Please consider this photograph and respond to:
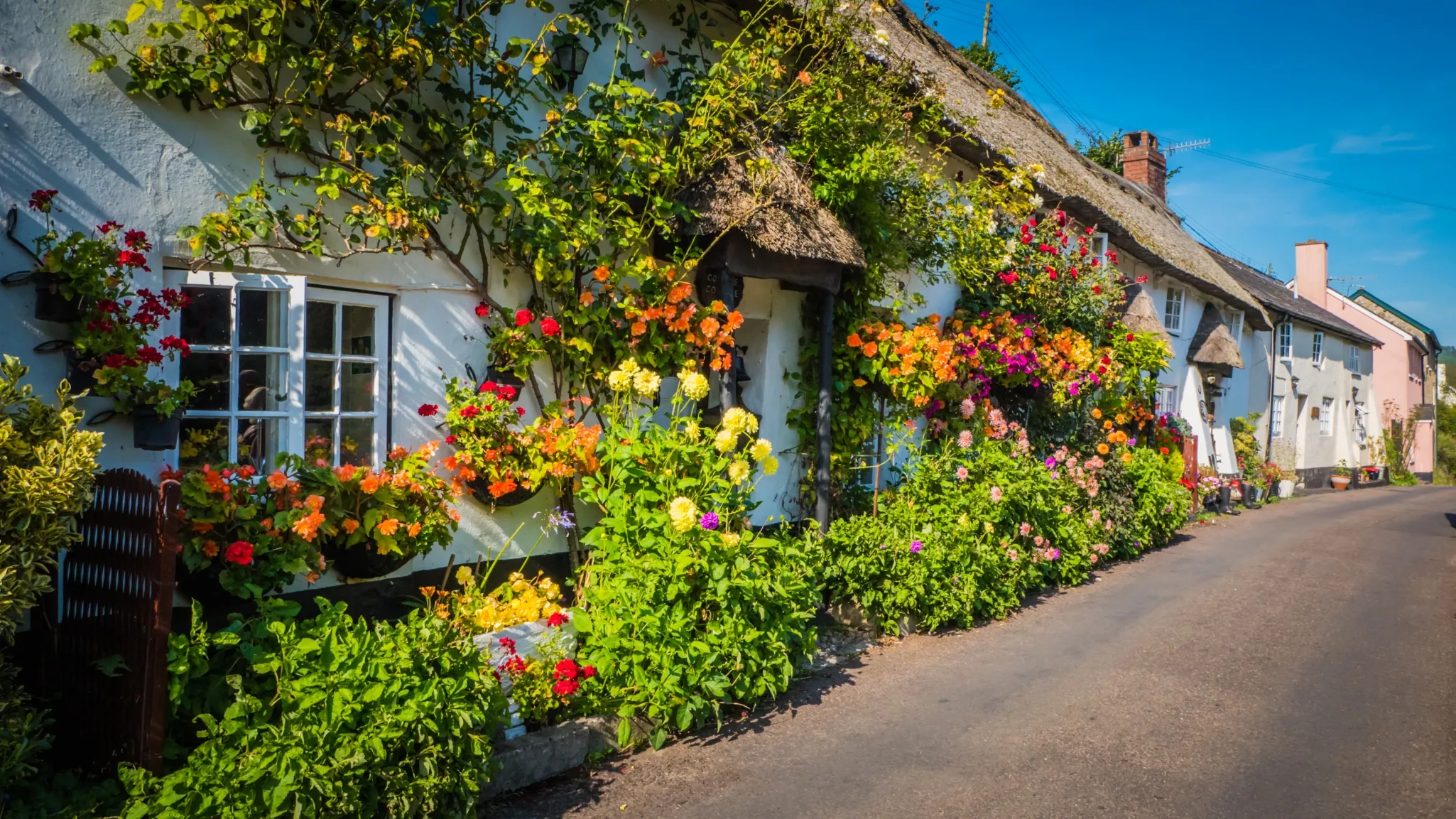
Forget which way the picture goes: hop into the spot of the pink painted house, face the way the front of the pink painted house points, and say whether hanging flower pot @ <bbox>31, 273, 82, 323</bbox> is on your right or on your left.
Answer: on your right

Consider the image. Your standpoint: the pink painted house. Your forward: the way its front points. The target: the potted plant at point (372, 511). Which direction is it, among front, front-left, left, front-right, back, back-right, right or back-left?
right

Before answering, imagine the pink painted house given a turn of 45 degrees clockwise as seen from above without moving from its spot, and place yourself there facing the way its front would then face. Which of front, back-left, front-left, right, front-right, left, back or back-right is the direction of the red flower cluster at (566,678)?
front-right

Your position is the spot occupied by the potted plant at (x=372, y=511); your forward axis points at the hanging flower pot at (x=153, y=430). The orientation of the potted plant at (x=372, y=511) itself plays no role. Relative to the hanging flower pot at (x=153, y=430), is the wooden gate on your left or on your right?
left

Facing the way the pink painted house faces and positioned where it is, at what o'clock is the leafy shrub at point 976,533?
The leafy shrub is roughly at 3 o'clock from the pink painted house.

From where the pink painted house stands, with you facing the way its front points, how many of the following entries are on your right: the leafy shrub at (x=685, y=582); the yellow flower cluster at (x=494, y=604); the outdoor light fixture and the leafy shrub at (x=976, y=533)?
4

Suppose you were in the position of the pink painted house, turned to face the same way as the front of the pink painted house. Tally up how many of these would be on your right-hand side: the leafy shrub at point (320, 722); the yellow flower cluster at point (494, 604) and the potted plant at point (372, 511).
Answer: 3

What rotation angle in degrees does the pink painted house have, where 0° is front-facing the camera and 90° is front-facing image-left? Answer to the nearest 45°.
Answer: approximately 270°

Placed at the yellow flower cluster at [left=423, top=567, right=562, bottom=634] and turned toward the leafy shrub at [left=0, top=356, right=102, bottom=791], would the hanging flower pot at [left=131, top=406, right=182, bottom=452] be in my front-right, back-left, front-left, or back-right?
front-right

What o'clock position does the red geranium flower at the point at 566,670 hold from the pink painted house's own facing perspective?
The red geranium flower is roughly at 3 o'clock from the pink painted house.

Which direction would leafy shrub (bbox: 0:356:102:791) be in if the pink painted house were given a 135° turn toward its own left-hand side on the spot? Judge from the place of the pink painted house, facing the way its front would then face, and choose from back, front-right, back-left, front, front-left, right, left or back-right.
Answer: back-left

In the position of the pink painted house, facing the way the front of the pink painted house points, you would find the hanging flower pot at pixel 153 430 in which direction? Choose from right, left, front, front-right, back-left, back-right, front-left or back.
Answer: right

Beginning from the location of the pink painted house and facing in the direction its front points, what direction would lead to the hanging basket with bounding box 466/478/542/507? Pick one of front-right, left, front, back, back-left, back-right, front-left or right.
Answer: right

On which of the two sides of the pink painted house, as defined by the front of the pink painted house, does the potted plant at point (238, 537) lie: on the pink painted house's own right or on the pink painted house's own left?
on the pink painted house's own right

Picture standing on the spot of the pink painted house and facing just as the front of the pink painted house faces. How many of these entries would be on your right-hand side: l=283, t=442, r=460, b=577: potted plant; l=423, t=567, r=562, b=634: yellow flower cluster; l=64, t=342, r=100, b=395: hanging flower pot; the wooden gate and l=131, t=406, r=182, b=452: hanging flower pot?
5
